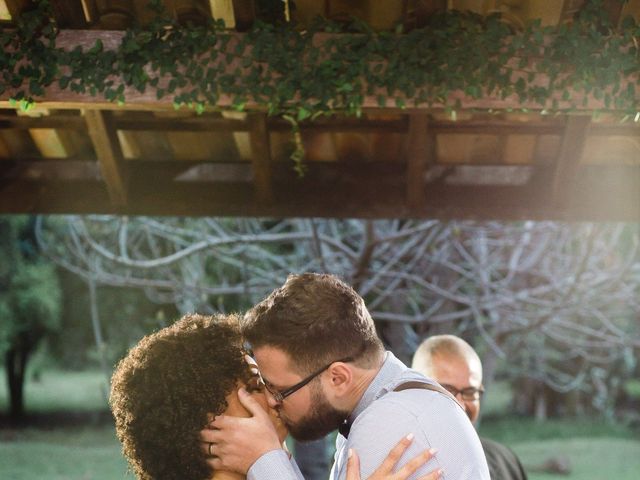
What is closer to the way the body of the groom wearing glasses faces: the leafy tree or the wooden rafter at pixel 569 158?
the leafy tree

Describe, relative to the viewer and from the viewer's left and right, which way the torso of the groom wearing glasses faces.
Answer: facing to the left of the viewer

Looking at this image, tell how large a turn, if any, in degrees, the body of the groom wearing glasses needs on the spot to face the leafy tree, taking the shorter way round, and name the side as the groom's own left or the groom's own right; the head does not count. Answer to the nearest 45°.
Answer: approximately 45° to the groom's own right

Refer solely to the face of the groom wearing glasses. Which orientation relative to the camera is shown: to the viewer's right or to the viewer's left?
to the viewer's left

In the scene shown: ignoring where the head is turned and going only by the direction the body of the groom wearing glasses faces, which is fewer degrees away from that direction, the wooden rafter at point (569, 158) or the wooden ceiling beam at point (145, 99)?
the wooden ceiling beam
